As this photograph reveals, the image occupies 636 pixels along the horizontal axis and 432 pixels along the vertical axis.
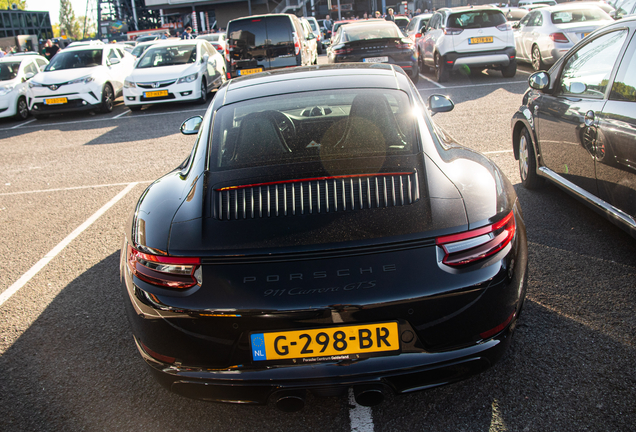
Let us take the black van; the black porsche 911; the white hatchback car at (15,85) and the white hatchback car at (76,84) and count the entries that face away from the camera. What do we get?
2

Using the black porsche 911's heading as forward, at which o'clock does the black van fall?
The black van is roughly at 12 o'clock from the black porsche 911.

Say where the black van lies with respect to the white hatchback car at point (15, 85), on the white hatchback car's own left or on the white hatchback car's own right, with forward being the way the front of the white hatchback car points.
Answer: on the white hatchback car's own left

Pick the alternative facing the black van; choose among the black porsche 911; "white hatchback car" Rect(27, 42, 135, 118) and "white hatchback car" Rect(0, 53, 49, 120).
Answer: the black porsche 911

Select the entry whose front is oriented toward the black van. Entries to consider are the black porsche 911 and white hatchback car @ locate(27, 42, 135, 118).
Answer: the black porsche 911

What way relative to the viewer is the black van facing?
away from the camera

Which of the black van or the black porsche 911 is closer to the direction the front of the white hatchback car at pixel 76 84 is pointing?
the black porsche 911

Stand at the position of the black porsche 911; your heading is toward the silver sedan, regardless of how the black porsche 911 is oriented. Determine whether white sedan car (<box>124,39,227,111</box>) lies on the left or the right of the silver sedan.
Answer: left

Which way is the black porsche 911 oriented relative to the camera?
away from the camera

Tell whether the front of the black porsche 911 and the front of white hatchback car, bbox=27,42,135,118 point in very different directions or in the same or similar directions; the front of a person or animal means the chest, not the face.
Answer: very different directions

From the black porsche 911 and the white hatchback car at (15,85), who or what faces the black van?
the black porsche 911
